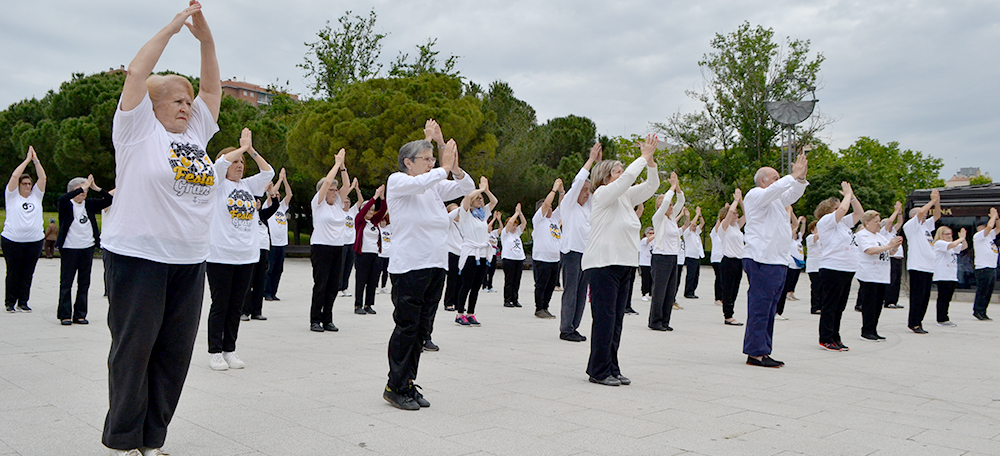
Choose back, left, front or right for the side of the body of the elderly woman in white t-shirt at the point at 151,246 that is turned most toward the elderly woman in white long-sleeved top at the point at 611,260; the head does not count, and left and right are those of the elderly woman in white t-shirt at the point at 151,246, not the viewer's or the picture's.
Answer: left

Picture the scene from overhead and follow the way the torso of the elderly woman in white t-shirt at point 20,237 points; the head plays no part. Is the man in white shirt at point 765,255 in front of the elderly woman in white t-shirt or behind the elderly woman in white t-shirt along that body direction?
in front

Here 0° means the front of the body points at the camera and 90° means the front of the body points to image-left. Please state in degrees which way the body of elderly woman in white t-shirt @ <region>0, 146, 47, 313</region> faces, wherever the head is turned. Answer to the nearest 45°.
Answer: approximately 315°

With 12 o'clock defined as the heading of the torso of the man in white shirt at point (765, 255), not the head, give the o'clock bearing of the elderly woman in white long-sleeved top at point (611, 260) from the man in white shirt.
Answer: The elderly woman in white long-sleeved top is roughly at 4 o'clock from the man in white shirt.
